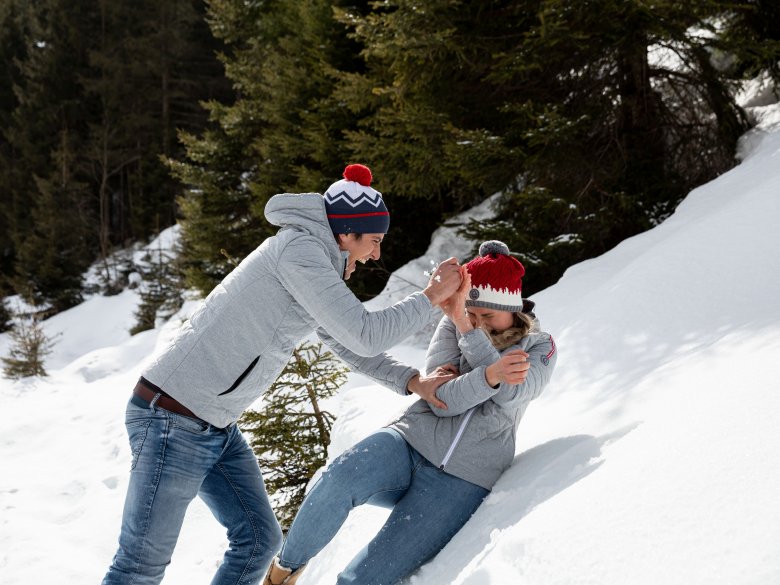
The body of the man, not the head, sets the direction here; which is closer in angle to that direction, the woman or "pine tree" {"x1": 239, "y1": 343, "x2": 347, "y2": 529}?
the woman

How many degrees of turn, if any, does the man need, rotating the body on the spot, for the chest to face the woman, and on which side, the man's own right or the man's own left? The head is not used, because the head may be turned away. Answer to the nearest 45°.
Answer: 0° — they already face them

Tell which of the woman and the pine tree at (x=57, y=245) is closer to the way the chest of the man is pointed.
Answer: the woman

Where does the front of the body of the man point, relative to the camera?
to the viewer's right

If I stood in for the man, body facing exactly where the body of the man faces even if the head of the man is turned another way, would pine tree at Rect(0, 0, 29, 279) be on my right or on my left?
on my left

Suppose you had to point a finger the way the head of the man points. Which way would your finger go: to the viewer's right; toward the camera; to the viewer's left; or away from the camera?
to the viewer's right
